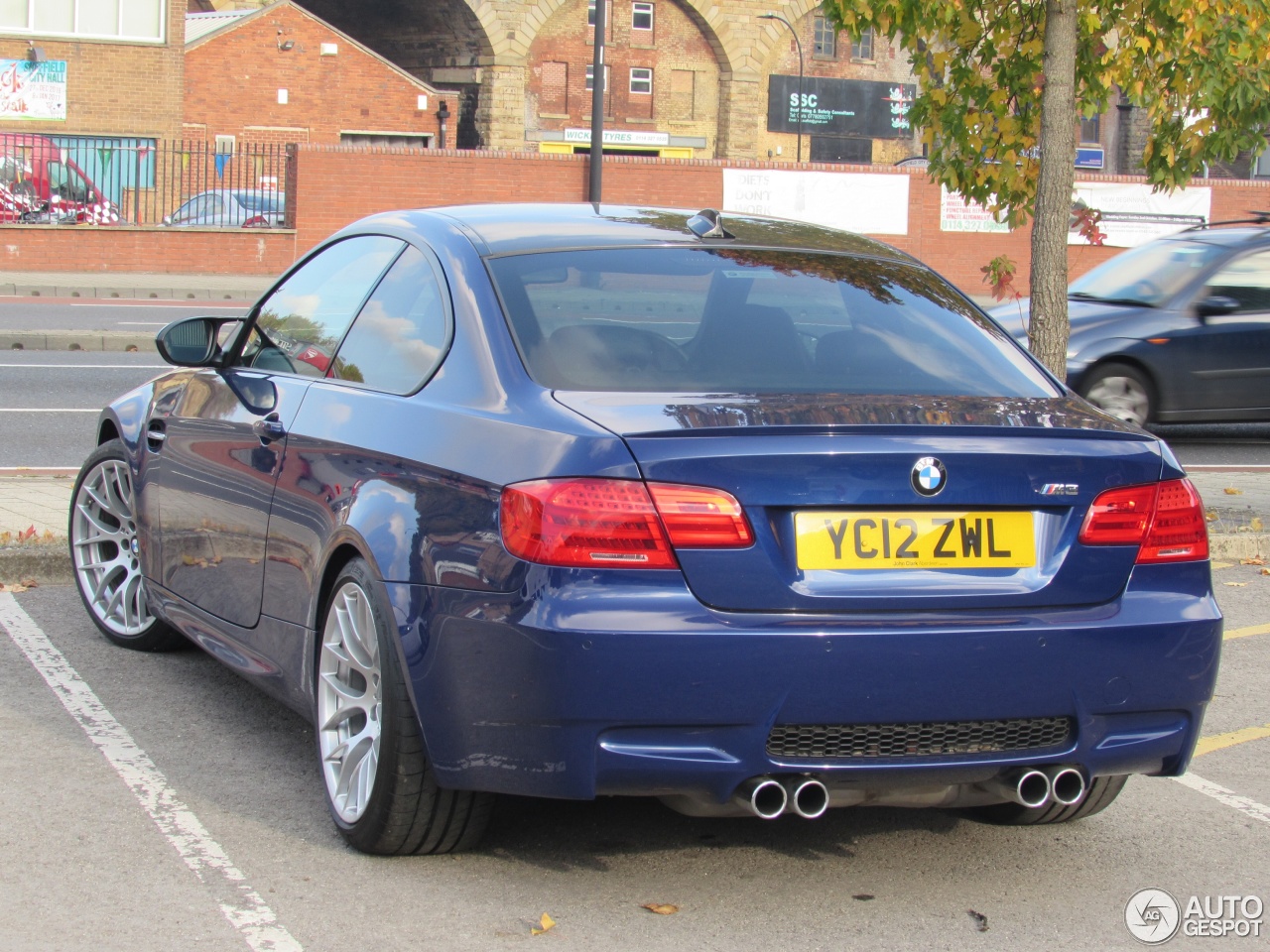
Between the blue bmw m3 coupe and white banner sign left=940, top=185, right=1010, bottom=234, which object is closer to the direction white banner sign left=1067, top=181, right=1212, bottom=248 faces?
the blue bmw m3 coupe

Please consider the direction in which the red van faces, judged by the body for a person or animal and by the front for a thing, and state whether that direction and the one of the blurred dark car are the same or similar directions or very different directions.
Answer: very different directions

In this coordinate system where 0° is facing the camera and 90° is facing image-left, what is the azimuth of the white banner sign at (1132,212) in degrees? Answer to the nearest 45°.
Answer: approximately 0°

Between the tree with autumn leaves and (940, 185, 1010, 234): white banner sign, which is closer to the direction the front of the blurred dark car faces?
the tree with autumn leaves

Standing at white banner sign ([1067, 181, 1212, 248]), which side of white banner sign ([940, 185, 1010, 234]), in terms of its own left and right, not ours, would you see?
left

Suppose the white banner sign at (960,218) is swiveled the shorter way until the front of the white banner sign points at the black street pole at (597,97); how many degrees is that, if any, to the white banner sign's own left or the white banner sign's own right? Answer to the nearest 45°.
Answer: approximately 45° to the white banner sign's own right

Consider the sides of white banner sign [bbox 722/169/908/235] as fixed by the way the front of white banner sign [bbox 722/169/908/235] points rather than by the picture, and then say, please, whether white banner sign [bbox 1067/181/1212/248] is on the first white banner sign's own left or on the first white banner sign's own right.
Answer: on the first white banner sign's own left

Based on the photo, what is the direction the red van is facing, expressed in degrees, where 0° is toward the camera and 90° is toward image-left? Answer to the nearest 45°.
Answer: approximately 270°
